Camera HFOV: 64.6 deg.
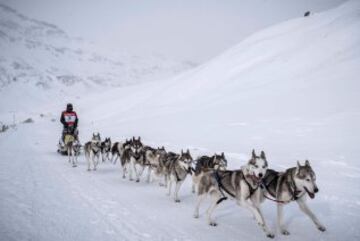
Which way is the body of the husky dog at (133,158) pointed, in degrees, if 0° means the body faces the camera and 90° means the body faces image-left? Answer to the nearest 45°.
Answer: approximately 315°

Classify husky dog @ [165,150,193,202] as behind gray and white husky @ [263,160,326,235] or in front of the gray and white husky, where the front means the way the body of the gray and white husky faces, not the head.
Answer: behind

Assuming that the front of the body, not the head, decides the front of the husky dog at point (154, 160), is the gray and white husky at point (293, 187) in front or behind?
in front

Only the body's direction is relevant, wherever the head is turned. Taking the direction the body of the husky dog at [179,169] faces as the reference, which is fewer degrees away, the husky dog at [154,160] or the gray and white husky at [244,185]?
the gray and white husky

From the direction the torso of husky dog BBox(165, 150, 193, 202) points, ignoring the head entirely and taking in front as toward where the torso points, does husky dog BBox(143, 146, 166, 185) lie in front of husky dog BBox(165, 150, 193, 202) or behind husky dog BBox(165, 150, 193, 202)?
behind

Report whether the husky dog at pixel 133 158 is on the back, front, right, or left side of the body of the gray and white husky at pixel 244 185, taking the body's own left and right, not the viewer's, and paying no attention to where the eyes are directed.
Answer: back

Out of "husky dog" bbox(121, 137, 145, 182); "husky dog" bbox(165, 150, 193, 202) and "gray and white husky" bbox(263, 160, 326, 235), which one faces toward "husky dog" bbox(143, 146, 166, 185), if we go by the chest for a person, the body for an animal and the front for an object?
"husky dog" bbox(121, 137, 145, 182)

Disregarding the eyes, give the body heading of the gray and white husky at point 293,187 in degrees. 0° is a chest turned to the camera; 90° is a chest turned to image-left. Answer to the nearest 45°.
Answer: approximately 315°

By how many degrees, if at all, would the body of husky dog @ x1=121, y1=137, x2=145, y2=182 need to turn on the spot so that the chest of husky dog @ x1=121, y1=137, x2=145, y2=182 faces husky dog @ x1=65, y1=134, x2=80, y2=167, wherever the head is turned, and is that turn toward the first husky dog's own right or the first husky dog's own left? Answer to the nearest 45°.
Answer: approximately 180°

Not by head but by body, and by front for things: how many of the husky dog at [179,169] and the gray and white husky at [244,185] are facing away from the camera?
0

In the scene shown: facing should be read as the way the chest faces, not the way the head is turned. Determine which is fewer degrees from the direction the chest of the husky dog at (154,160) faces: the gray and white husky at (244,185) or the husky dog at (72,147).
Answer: the gray and white husky

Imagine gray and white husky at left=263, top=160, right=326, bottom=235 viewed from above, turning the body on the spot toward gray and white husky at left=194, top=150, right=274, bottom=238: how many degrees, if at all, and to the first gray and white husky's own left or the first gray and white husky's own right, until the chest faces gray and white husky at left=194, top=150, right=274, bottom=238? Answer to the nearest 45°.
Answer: approximately 135° to the first gray and white husky's own right

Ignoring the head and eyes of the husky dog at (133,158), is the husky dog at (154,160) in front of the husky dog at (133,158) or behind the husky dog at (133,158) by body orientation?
in front

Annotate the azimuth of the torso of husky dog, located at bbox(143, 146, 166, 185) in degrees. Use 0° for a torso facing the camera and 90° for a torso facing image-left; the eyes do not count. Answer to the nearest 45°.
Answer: approximately 315°

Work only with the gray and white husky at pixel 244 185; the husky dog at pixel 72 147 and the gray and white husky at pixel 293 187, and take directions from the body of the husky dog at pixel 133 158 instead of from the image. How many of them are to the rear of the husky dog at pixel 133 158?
1

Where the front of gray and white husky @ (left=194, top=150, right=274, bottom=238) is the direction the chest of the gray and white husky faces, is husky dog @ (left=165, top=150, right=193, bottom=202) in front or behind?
behind
